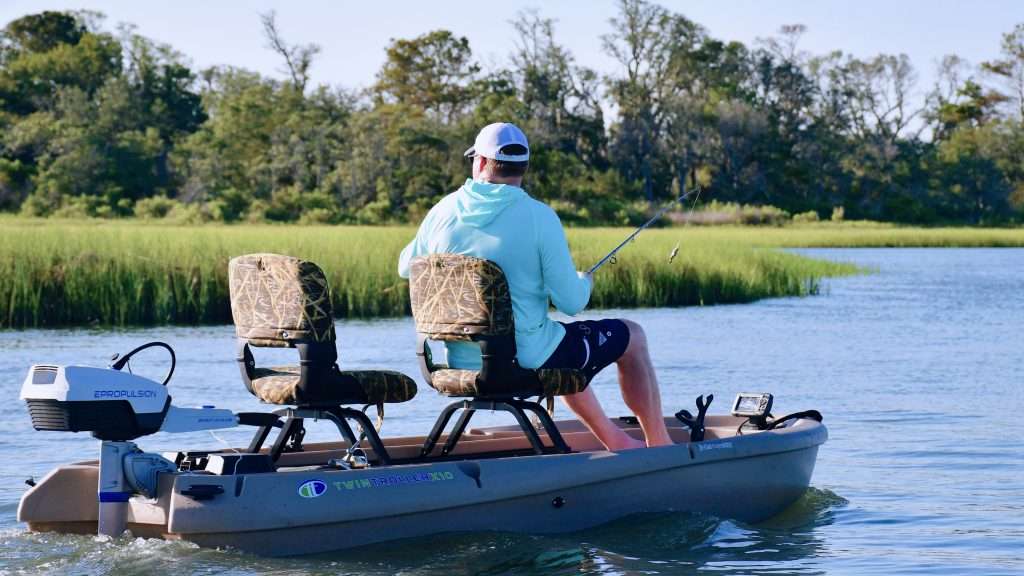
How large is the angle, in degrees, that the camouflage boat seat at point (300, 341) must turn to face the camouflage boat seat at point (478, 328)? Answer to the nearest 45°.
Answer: approximately 45° to its right

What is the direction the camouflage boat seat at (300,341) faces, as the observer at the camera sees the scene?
facing away from the viewer and to the right of the viewer

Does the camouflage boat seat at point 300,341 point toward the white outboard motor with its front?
no

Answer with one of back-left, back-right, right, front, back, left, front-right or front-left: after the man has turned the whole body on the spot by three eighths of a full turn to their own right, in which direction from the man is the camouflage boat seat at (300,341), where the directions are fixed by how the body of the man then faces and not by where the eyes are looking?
right

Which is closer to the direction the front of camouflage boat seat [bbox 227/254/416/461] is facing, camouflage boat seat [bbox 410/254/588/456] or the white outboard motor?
the camouflage boat seat

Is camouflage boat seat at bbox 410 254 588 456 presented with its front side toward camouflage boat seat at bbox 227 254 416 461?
no

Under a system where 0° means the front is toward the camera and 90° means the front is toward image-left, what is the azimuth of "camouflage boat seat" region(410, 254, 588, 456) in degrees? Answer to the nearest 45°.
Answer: approximately 225°

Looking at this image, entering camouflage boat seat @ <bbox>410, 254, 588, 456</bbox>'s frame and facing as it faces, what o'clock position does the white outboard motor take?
The white outboard motor is roughly at 7 o'clock from the camouflage boat seat.

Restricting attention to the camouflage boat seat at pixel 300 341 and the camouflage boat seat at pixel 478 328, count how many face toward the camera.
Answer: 0

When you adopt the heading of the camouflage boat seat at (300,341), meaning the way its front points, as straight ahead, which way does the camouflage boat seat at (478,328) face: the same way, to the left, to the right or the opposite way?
the same way

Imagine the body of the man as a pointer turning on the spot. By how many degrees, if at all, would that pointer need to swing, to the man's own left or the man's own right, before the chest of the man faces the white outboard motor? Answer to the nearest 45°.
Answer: approximately 135° to the man's own left

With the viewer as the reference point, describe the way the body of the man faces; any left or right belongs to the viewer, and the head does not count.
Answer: facing away from the viewer and to the right of the viewer
